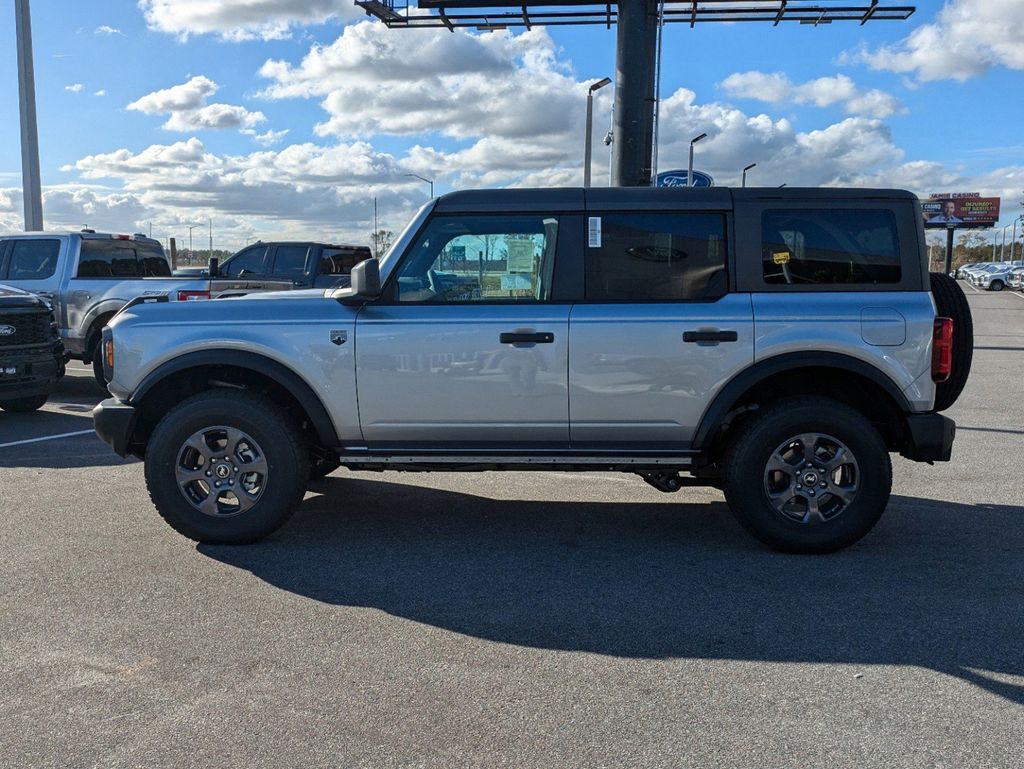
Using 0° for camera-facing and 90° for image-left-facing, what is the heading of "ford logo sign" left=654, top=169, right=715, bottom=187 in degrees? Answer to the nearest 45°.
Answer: approximately 0°

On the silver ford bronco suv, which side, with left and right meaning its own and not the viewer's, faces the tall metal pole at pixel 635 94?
right

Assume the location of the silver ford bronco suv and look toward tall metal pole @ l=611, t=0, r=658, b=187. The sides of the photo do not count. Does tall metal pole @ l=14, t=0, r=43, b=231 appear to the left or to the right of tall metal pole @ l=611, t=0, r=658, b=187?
left

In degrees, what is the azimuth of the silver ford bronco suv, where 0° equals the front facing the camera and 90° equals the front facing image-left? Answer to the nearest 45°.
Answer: approximately 90°

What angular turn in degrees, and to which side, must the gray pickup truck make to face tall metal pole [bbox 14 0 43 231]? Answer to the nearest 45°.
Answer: approximately 45° to its right

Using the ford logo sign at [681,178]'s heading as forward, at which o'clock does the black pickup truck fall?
The black pickup truck is roughly at 1 o'clock from the ford logo sign.

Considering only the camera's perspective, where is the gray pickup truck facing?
facing away from the viewer and to the left of the viewer

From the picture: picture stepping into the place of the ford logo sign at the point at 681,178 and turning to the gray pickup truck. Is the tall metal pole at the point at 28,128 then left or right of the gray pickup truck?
right
